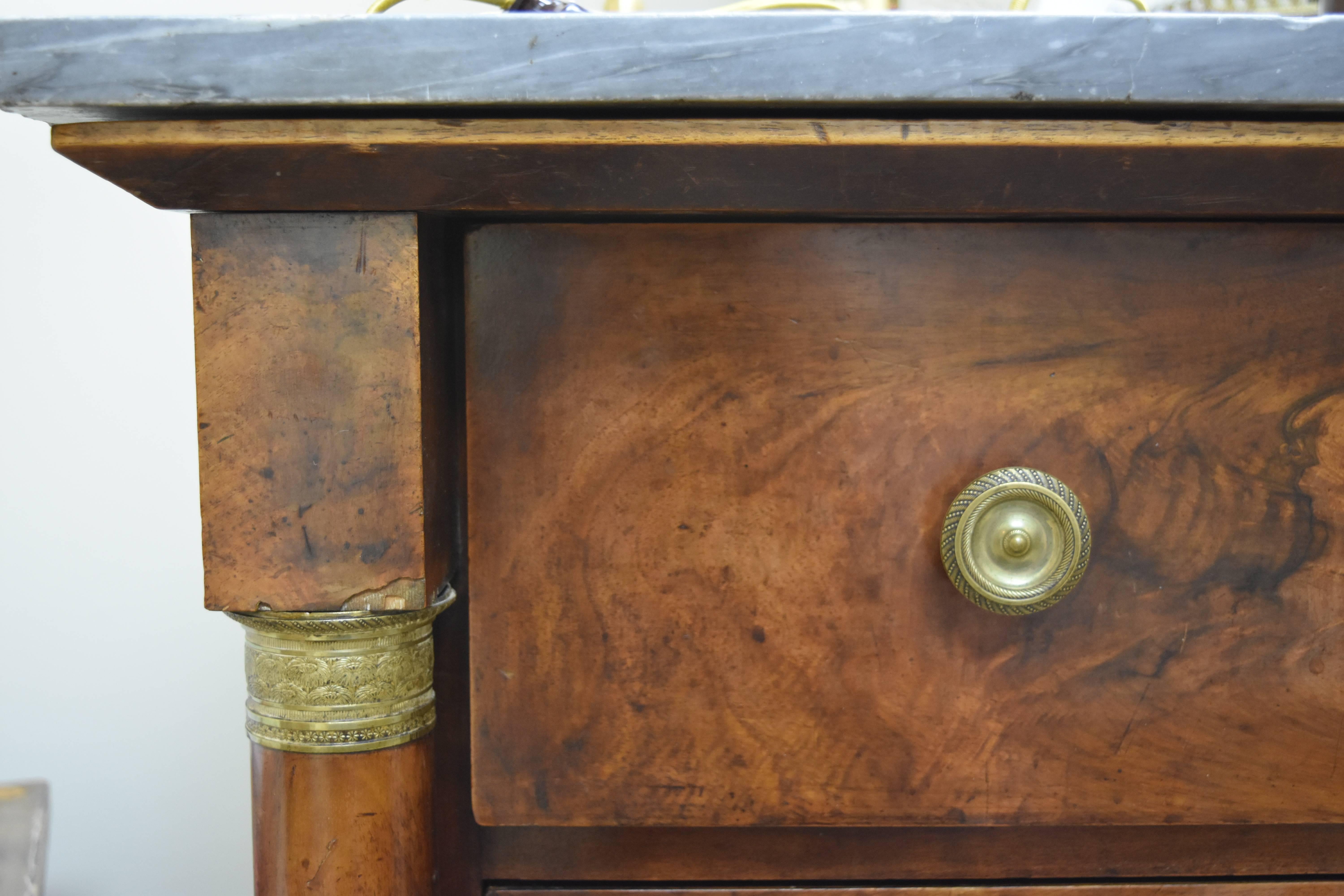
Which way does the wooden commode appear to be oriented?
toward the camera
